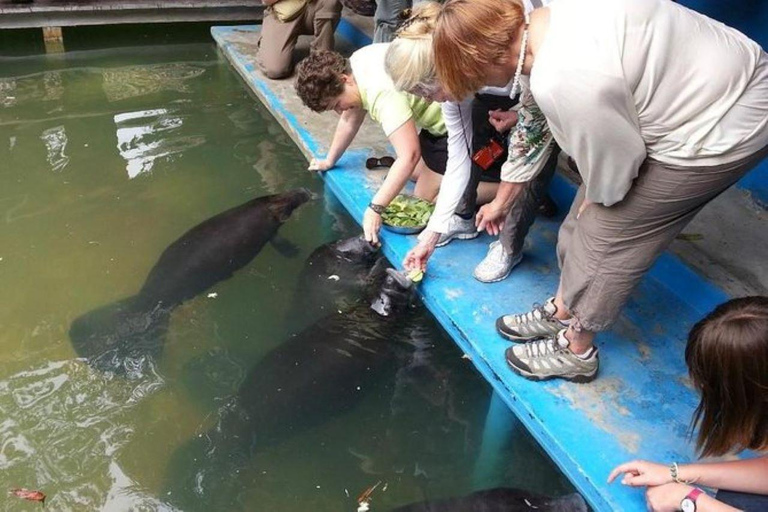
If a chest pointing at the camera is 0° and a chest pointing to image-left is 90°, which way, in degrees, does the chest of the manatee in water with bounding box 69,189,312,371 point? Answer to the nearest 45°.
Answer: approximately 225°

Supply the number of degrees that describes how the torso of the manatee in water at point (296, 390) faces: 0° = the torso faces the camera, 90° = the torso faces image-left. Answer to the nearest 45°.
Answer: approximately 225°

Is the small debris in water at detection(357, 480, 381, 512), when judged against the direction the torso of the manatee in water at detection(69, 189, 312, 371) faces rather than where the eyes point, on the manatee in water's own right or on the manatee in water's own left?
on the manatee in water's own right

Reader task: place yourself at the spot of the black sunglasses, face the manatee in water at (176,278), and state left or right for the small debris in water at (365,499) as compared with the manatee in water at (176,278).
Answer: left

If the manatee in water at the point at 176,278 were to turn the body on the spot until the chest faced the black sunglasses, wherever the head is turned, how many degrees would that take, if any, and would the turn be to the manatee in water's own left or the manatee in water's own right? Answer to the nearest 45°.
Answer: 0° — it already faces it

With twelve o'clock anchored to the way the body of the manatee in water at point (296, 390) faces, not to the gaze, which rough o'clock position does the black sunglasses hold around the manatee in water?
The black sunglasses is roughly at 11 o'clock from the manatee in water.
